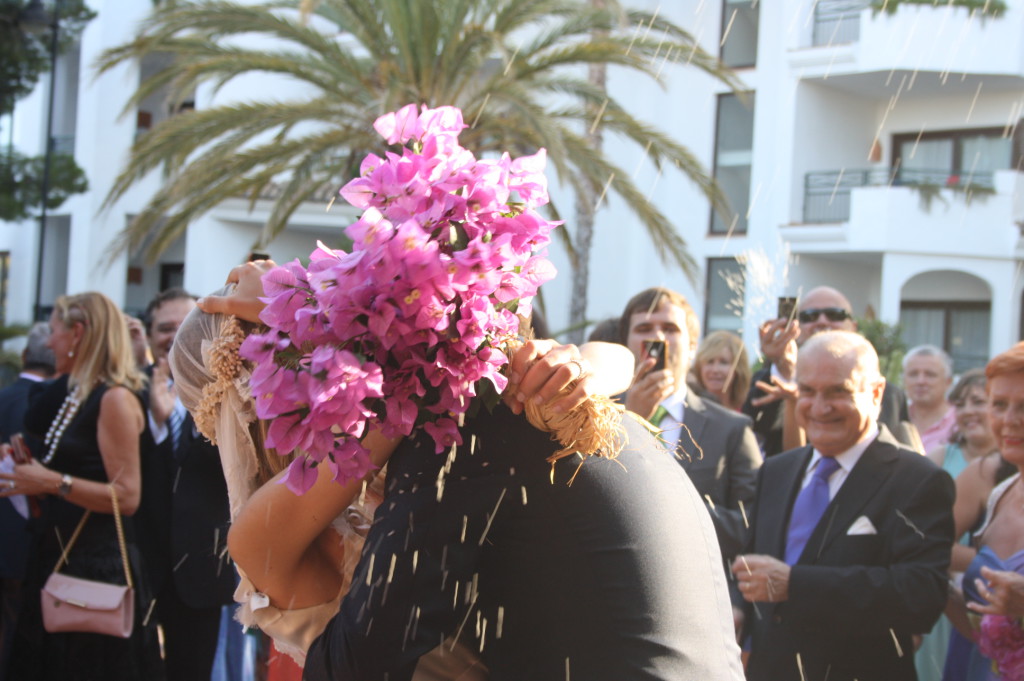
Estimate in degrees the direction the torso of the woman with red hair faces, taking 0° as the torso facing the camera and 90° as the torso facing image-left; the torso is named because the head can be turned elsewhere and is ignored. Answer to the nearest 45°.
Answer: approximately 45°

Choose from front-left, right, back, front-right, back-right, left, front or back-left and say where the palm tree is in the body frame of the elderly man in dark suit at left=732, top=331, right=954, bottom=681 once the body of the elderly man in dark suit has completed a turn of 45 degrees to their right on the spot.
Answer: front-right

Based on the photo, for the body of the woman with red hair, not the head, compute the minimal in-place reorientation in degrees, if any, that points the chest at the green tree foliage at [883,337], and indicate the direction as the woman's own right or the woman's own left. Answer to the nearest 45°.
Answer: approximately 135° to the woman's own right

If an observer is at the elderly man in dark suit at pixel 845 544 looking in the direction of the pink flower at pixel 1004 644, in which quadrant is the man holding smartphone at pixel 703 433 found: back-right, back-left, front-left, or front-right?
back-left

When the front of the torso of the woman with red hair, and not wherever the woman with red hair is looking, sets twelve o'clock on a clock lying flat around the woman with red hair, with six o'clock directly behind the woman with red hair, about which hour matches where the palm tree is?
The palm tree is roughly at 3 o'clock from the woman with red hair.

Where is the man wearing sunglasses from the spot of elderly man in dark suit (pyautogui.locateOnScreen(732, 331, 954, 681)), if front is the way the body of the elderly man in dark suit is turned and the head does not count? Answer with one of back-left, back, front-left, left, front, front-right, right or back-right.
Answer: back-right

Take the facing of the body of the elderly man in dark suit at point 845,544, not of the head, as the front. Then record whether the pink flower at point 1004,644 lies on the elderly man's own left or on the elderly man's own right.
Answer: on the elderly man's own left

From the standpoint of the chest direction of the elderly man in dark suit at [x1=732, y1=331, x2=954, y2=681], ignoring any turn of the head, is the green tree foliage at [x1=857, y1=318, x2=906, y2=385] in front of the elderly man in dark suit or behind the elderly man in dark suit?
behind

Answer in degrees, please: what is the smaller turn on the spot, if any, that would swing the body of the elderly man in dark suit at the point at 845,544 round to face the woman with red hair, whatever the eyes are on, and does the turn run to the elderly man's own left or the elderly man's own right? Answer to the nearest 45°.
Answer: approximately 135° to the elderly man's own left

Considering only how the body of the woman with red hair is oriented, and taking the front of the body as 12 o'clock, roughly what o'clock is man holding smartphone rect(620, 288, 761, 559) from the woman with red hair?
The man holding smartphone is roughly at 2 o'clock from the woman with red hair.
